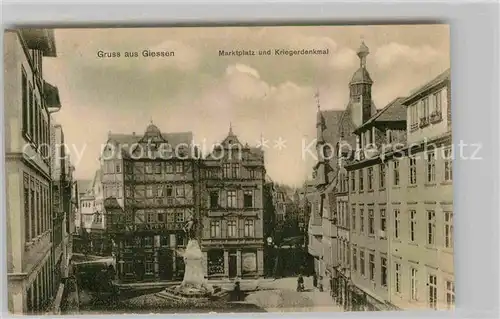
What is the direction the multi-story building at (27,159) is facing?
to the viewer's right
